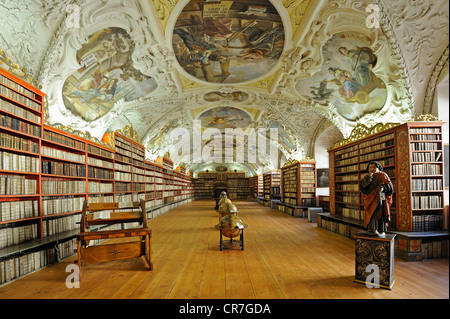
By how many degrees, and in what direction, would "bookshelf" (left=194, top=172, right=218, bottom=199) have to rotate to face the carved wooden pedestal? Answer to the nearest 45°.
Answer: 0° — it already faces it

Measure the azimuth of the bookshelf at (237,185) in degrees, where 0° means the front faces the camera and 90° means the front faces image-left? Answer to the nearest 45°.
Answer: approximately 0°

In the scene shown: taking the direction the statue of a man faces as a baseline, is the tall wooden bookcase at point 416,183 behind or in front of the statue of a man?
behind

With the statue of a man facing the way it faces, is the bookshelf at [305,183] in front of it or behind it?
behind

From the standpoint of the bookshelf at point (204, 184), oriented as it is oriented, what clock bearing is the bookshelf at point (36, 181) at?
the bookshelf at point (36, 181) is roughly at 12 o'clock from the bookshelf at point (204, 184).

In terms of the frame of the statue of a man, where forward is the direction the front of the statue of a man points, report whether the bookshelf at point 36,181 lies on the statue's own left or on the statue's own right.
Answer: on the statue's own right
